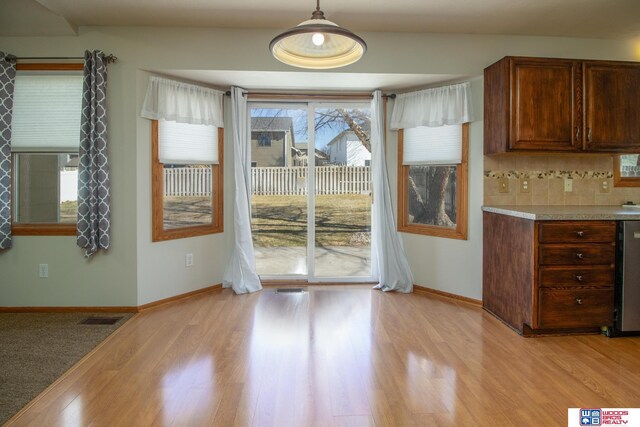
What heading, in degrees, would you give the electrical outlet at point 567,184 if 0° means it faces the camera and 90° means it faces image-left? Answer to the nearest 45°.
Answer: approximately 0°

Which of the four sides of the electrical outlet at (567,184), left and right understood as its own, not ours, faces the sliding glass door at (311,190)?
right

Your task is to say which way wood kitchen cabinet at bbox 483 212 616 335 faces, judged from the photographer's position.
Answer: facing the viewer and to the right of the viewer

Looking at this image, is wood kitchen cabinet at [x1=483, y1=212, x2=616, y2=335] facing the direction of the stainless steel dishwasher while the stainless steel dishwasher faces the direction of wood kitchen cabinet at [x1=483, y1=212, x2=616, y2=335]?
no

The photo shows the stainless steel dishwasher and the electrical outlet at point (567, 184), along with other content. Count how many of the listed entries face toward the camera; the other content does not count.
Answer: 2

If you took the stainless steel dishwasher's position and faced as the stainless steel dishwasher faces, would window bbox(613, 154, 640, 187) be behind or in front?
behind

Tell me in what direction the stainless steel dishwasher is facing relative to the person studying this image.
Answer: facing the viewer

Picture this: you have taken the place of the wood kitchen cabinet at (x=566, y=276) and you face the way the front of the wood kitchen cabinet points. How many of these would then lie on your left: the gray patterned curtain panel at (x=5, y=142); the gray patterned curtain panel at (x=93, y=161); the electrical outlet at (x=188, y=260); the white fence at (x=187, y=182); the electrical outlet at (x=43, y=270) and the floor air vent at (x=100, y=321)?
0

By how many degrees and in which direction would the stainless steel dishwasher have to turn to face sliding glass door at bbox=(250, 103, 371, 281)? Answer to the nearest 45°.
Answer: approximately 90° to its right

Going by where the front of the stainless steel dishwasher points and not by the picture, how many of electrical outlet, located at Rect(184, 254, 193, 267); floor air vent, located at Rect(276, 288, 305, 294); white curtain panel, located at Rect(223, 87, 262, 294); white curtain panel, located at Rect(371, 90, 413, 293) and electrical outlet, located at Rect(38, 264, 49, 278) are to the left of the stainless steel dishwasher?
0
